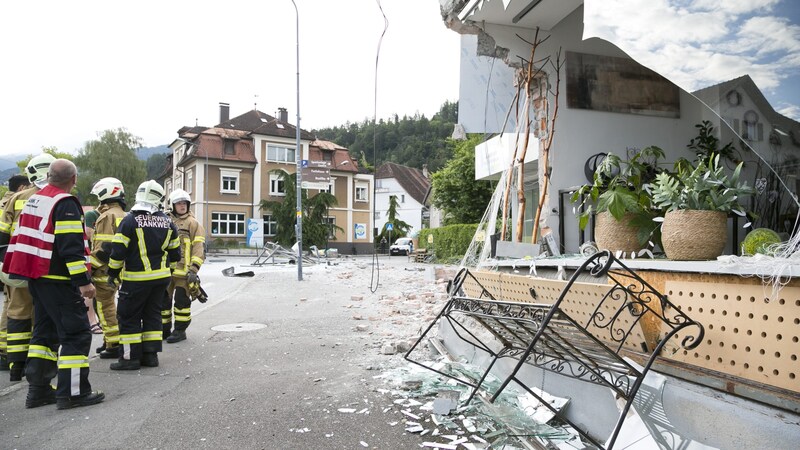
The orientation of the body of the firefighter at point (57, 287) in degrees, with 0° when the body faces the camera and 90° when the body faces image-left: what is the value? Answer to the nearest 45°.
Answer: approximately 225°

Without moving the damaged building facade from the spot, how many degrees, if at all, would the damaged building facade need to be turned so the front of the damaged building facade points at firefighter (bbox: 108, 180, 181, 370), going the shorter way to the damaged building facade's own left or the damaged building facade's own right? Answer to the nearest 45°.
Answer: approximately 45° to the damaged building facade's own right

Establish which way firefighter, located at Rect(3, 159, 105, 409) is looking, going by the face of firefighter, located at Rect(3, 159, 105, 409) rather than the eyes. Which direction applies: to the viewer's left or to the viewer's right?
to the viewer's right

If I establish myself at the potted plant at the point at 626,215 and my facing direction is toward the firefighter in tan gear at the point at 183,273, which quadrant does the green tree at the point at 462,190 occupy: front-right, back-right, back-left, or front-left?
front-right

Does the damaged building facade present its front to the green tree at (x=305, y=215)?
no

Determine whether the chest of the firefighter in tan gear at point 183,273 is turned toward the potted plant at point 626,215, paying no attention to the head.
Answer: no

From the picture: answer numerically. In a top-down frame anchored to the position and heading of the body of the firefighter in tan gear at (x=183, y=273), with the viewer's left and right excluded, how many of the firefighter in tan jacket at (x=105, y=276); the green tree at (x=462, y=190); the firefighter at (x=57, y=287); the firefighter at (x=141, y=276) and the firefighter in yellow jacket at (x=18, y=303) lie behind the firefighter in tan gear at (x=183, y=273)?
1

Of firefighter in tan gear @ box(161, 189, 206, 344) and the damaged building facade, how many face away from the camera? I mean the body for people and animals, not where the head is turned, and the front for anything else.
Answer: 0

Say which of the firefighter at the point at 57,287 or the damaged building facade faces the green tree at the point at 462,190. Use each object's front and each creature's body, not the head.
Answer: the firefighter

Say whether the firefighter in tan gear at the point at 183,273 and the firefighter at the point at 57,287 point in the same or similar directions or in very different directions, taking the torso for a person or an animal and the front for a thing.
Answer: very different directions

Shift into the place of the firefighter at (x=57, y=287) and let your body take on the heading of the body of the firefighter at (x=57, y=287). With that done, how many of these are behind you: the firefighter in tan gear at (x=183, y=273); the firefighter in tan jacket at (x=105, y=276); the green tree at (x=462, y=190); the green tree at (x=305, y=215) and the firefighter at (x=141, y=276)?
0

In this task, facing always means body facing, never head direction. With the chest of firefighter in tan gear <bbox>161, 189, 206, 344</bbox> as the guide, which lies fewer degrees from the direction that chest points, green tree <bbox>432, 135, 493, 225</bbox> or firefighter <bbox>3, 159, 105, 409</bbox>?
the firefighter

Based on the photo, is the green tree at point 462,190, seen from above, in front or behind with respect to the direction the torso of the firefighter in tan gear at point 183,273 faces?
behind

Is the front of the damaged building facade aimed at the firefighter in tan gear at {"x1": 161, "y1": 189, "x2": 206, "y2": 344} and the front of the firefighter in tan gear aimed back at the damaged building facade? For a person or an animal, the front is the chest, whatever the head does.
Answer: no

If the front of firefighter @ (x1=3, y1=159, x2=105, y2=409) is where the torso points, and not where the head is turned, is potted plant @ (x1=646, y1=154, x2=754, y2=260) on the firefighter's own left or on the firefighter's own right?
on the firefighter's own right

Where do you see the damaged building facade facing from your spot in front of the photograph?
facing the viewer and to the left of the viewer

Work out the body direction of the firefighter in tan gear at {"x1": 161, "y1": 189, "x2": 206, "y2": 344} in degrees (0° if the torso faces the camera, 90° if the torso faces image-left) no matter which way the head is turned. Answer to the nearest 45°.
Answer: approximately 45°
